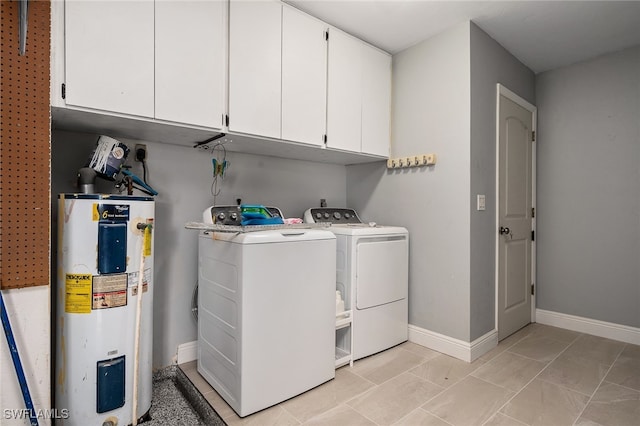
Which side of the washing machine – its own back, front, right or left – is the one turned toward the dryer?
left

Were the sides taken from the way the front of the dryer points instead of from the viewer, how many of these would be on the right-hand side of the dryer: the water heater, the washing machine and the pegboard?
3

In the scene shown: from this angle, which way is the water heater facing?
toward the camera

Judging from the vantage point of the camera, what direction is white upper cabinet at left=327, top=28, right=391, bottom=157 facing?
facing the viewer and to the right of the viewer

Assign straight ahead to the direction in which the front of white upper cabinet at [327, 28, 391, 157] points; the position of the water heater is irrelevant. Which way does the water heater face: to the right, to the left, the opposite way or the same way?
the same way

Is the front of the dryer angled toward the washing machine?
no

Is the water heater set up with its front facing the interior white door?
no

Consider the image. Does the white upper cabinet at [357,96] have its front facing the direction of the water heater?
no

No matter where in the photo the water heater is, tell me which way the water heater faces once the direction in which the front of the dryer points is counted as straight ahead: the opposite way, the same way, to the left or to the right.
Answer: the same way

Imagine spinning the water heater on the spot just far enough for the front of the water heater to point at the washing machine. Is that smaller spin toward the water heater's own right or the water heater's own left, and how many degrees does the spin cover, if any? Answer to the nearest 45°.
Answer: approximately 90° to the water heater's own left

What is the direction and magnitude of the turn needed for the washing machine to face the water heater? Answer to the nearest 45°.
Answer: approximately 135° to its right

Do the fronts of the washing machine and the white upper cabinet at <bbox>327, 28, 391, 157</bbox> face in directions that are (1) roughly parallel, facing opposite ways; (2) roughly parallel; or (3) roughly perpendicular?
roughly parallel
